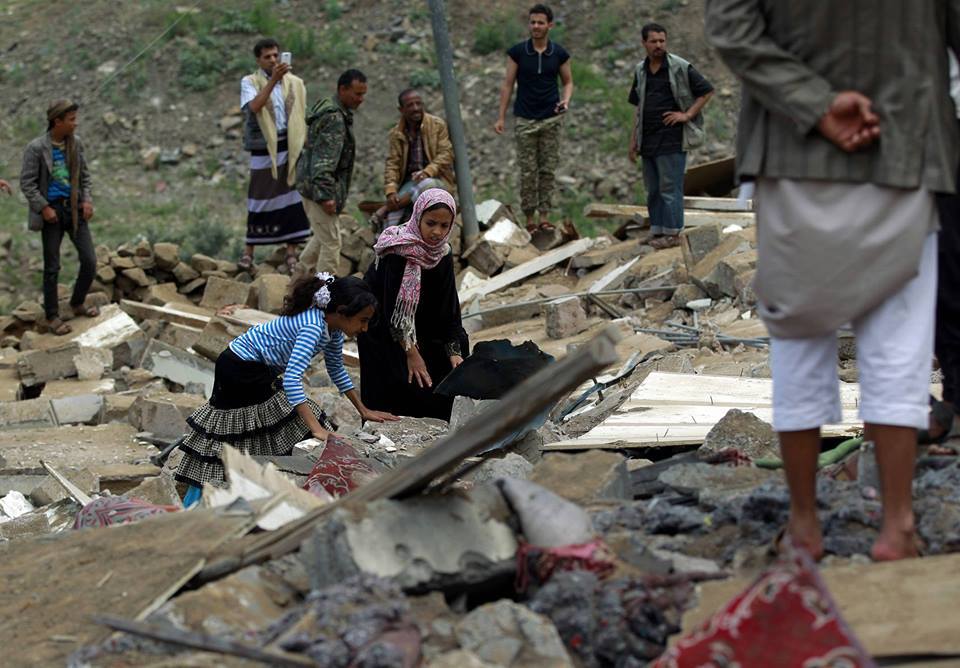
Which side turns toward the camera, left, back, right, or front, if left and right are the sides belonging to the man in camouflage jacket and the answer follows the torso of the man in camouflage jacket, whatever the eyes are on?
right

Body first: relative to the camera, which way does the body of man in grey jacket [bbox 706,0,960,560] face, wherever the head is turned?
away from the camera

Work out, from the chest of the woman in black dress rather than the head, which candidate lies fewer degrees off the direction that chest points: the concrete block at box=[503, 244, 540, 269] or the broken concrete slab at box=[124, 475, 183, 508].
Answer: the broken concrete slab

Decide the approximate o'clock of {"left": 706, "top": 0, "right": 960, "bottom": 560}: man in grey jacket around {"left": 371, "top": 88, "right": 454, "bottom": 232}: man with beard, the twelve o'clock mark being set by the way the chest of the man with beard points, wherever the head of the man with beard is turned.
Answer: The man in grey jacket is roughly at 12 o'clock from the man with beard.

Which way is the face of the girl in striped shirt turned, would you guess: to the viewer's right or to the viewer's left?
to the viewer's right

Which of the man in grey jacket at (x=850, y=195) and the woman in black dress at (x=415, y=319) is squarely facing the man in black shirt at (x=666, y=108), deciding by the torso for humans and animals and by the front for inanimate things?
the man in grey jacket

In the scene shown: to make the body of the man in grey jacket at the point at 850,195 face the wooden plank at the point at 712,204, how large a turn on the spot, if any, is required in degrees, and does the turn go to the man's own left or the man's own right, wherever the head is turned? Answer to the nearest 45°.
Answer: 0° — they already face it

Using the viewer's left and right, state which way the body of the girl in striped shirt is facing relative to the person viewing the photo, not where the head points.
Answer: facing to the right of the viewer

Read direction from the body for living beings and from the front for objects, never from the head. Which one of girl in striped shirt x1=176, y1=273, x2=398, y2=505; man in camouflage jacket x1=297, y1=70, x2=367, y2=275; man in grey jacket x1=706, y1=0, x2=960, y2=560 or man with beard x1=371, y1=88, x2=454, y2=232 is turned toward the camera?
the man with beard
